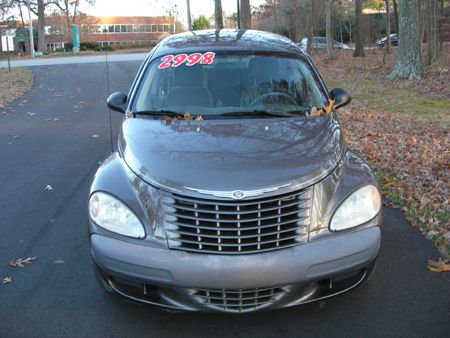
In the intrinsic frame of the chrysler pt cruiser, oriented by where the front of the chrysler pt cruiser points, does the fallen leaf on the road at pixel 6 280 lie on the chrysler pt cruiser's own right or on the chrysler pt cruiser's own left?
on the chrysler pt cruiser's own right

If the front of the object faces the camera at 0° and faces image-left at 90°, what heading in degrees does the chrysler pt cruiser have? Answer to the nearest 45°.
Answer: approximately 0°
